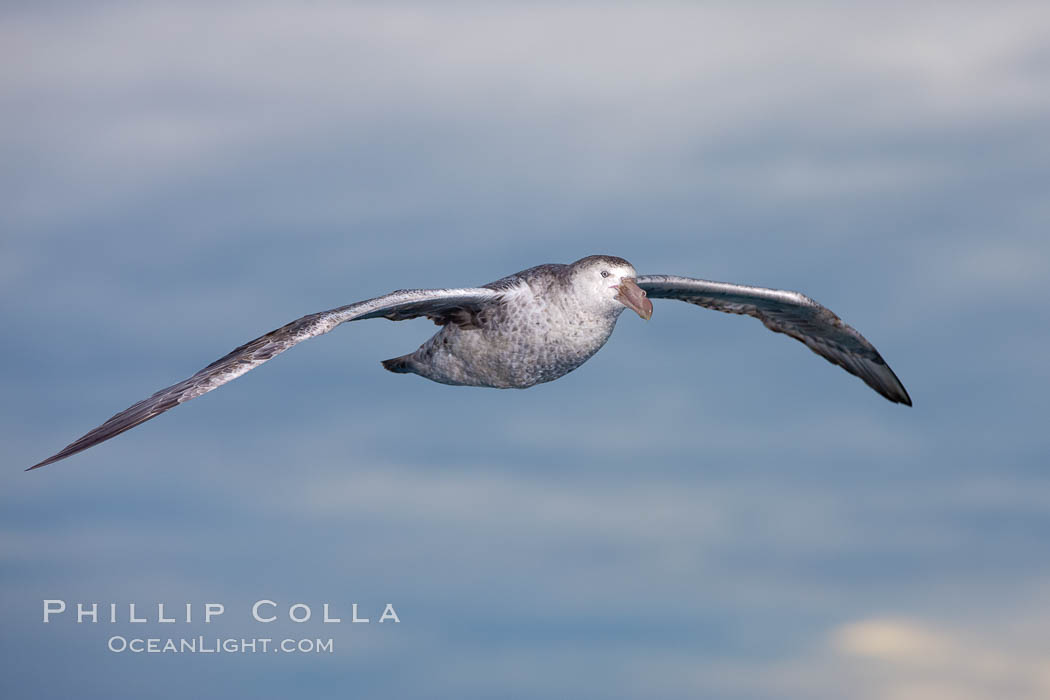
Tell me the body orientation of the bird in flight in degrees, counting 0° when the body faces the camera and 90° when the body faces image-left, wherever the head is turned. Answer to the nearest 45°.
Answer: approximately 315°
